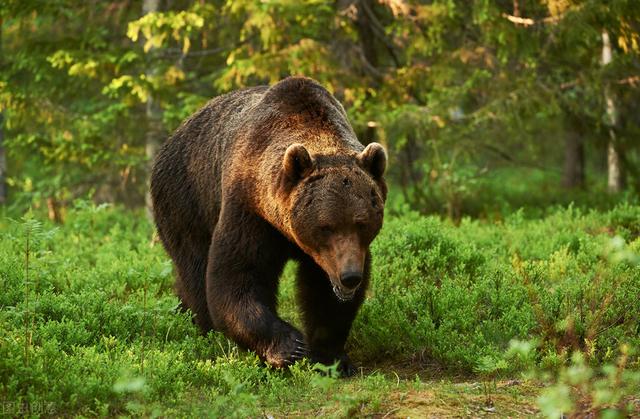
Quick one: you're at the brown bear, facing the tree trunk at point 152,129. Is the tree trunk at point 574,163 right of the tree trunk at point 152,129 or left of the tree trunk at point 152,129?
right

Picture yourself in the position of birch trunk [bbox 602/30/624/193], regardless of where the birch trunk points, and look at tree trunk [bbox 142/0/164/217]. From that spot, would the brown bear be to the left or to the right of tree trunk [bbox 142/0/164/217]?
left

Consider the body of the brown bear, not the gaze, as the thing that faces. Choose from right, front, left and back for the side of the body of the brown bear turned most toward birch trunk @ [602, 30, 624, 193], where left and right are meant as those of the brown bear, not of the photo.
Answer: left

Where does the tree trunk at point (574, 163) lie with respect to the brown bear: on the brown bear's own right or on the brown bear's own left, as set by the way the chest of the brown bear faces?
on the brown bear's own left

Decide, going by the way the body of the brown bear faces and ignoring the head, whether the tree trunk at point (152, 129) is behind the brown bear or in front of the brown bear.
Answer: behind

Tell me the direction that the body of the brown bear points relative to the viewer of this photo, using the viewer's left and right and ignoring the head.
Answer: facing the viewer and to the right of the viewer
